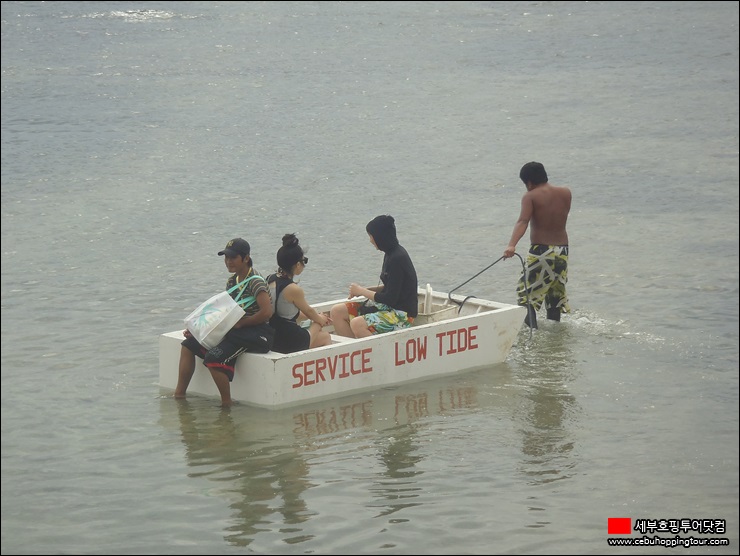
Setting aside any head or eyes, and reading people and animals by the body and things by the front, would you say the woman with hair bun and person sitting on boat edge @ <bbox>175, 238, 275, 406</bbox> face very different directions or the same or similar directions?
very different directions

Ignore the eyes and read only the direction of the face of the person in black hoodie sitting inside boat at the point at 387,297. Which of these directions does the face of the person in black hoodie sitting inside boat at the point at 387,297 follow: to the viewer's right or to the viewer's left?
to the viewer's left

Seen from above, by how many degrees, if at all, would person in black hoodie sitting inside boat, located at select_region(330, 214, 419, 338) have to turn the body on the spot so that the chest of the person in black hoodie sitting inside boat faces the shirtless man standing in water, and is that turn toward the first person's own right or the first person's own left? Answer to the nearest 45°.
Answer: approximately 135° to the first person's own right

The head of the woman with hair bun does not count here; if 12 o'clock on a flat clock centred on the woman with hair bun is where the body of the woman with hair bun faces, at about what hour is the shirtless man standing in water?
The shirtless man standing in water is roughly at 12 o'clock from the woman with hair bun.

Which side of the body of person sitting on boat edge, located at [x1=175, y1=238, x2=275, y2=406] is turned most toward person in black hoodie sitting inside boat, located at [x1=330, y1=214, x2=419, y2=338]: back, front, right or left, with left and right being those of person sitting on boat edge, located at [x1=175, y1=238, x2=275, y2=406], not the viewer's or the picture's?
back

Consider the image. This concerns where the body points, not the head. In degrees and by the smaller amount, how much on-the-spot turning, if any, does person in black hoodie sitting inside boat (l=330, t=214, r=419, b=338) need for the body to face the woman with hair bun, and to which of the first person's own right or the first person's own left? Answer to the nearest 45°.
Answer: approximately 45° to the first person's own left

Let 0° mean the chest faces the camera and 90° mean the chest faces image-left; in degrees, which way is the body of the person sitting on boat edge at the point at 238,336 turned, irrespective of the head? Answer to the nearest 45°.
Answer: approximately 45°

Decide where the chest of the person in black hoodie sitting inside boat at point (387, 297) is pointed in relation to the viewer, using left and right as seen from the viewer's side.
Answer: facing to the left of the viewer

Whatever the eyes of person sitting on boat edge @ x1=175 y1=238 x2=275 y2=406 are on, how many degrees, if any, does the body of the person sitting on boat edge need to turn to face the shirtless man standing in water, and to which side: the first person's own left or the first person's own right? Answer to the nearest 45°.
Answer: approximately 180°

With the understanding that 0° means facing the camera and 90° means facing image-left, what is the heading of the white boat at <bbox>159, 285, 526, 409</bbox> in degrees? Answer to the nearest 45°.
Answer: approximately 225°

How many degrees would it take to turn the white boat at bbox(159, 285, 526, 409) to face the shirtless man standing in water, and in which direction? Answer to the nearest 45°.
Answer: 0° — it already faces them

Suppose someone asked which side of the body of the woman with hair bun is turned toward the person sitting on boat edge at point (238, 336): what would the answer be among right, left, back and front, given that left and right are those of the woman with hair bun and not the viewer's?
back

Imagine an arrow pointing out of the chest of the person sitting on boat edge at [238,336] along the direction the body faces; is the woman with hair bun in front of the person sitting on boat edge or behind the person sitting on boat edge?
behind

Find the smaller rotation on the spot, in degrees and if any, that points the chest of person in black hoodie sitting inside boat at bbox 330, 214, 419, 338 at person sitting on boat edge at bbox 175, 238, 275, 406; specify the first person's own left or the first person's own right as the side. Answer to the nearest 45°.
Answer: approximately 45° to the first person's own left
